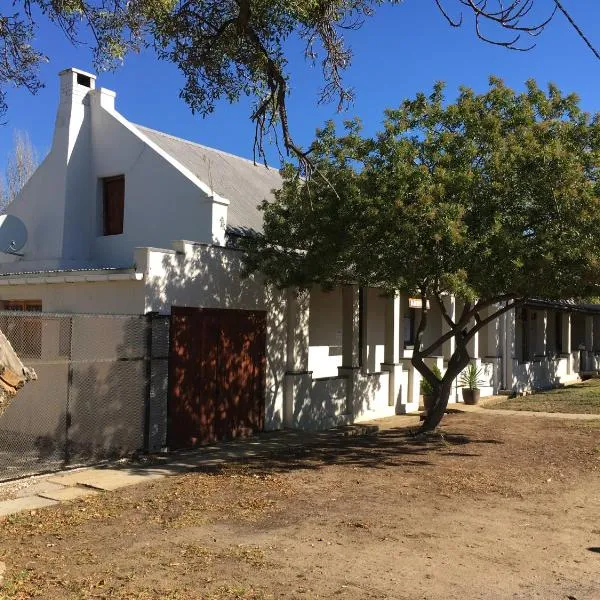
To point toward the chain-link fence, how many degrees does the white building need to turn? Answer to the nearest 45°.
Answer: approximately 45° to its right

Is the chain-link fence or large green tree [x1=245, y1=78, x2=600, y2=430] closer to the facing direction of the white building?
the large green tree

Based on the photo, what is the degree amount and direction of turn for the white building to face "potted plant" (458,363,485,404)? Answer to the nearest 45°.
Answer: approximately 90° to its left

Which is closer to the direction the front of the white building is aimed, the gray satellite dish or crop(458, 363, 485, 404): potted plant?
the potted plant

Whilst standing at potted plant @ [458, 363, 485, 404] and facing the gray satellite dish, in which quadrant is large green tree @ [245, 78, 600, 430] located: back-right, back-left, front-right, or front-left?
front-left

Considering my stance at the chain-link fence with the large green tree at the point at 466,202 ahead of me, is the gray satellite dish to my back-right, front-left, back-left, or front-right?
back-left

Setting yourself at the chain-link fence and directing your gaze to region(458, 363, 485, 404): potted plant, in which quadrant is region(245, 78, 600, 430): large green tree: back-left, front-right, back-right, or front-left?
front-right

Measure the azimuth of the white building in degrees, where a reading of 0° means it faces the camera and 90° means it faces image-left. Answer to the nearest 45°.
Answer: approximately 315°
